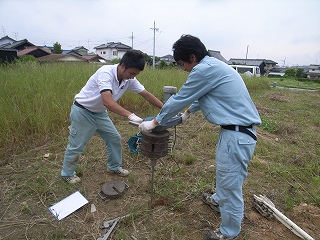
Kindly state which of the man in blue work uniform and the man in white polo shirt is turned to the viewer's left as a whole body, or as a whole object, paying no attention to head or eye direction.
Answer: the man in blue work uniform

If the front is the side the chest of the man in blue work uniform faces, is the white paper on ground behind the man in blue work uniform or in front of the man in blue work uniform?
in front

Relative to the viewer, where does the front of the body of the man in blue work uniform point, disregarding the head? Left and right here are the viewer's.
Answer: facing to the left of the viewer

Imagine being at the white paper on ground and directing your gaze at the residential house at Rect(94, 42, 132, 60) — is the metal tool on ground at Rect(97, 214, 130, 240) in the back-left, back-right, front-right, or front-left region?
back-right

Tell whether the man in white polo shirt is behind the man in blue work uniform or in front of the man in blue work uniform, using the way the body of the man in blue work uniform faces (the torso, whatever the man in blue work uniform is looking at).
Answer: in front

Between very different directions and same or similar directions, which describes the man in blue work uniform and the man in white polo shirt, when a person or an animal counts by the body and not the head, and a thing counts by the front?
very different directions

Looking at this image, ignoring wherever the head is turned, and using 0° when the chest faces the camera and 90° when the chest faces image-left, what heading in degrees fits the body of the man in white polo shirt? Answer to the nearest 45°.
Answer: approximately 315°

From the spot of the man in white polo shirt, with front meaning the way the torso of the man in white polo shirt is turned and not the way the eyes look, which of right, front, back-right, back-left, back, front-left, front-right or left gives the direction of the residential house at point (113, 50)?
back-left

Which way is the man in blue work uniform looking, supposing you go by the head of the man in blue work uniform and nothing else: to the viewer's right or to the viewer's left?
to the viewer's left

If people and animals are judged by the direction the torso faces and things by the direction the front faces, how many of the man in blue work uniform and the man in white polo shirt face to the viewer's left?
1
